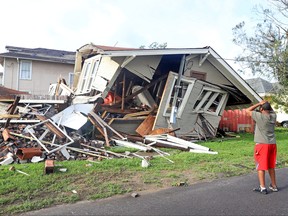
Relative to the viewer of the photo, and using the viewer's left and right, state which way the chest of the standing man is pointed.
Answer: facing away from the viewer and to the left of the viewer

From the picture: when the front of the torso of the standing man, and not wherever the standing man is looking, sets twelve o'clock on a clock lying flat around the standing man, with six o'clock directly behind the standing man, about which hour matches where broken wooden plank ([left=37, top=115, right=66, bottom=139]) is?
The broken wooden plank is roughly at 11 o'clock from the standing man.

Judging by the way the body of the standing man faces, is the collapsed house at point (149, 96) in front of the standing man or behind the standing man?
in front

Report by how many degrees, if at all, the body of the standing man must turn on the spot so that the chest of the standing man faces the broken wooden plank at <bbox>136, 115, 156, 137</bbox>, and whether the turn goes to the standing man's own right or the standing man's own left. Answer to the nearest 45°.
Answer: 0° — they already face it

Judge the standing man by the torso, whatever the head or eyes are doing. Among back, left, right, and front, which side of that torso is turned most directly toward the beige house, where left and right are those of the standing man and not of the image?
front
